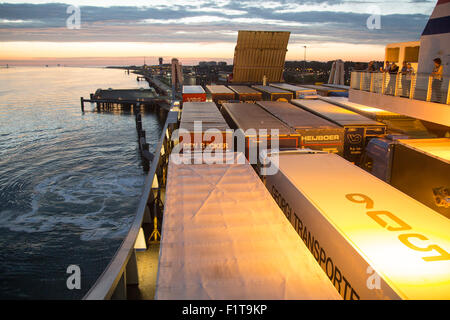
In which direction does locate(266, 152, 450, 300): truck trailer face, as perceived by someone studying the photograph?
facing away from the viewer and to the left of the viewer

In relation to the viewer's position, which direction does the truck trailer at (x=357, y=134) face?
facing away from the viewer and to the left of the viewer

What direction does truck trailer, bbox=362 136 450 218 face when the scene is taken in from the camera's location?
facing away from the viewer and to the left of the viewer

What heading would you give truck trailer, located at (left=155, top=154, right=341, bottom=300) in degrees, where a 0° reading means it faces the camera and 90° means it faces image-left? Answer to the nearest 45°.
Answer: approximately 180°

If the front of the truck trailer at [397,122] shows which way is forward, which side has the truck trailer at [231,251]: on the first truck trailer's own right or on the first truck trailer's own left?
on the first truck trailer's own left

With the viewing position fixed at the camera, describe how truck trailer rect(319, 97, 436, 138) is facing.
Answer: facing away from the viewer and to the left of the viewer
